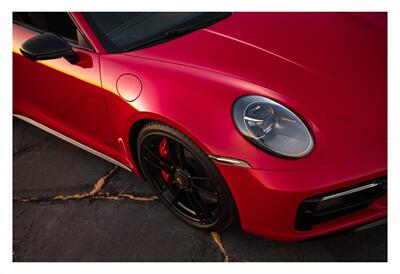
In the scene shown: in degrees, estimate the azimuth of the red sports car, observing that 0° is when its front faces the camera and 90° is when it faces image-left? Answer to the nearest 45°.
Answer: approximately 315°
